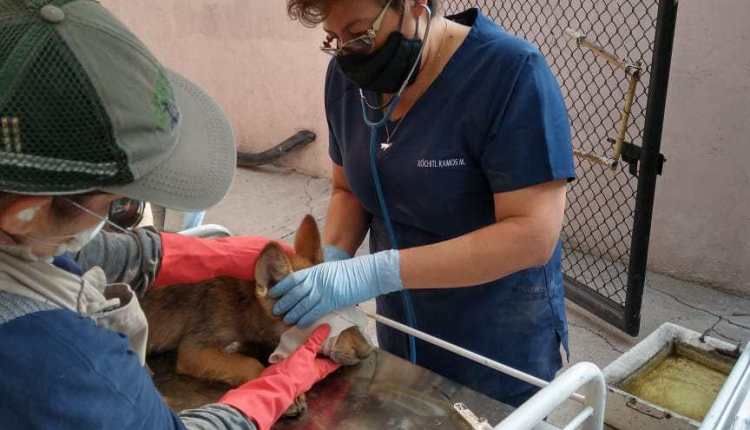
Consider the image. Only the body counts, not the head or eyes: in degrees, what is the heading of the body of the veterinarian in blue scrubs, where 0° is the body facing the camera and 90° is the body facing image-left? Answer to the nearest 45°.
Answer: approximately 45°

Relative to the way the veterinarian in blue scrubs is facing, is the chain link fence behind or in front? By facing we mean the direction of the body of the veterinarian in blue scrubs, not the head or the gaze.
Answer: behind

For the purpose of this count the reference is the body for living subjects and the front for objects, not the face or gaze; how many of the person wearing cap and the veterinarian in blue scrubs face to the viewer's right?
1

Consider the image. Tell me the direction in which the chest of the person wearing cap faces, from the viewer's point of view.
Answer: to the viewer's right

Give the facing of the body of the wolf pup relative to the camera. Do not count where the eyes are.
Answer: to the viewer's right

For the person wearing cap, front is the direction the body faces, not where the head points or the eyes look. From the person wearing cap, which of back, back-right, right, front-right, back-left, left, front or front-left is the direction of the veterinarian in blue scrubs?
front-left
